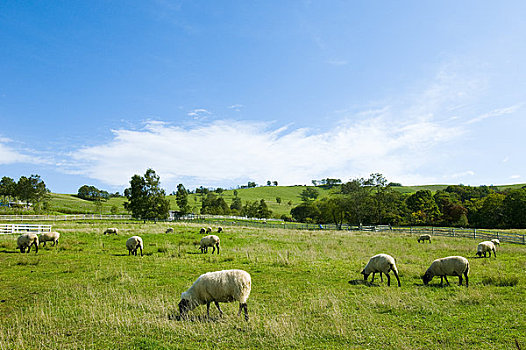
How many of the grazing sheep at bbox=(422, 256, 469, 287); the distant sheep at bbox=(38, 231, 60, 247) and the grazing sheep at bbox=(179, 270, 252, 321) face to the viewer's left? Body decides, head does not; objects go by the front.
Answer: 3

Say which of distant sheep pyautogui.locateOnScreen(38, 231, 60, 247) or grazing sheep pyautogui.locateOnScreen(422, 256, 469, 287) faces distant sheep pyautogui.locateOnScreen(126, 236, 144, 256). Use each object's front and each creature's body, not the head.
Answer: the grazing sheep

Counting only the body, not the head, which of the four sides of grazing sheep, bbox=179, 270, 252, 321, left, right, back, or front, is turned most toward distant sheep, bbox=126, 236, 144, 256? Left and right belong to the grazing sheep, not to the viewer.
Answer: right

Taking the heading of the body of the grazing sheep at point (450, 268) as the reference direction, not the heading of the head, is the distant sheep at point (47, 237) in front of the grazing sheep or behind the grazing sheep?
in front

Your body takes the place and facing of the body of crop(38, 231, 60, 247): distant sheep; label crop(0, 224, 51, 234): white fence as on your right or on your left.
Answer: on your right

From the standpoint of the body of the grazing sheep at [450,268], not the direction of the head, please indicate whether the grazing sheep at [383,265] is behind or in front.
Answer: in front

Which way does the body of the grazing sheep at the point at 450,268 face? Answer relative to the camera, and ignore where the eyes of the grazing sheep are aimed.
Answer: to the viewer's left

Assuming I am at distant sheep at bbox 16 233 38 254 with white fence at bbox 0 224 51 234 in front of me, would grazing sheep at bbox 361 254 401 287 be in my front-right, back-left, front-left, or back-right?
back-right

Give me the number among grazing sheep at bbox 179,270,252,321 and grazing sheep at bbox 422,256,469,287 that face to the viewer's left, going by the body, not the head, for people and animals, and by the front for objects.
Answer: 2

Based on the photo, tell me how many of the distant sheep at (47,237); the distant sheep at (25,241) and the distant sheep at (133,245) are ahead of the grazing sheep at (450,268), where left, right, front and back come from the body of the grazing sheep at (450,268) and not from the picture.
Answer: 3

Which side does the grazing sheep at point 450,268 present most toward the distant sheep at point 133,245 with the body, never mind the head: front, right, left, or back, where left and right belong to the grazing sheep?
front

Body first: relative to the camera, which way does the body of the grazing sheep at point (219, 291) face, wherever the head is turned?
to the viewer's left

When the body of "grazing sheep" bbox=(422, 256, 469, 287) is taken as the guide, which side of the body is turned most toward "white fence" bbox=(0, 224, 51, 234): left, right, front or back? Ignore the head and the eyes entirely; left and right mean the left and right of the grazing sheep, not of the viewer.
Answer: front

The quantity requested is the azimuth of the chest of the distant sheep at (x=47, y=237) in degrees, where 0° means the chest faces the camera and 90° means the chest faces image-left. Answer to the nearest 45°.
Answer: approximately 90°
